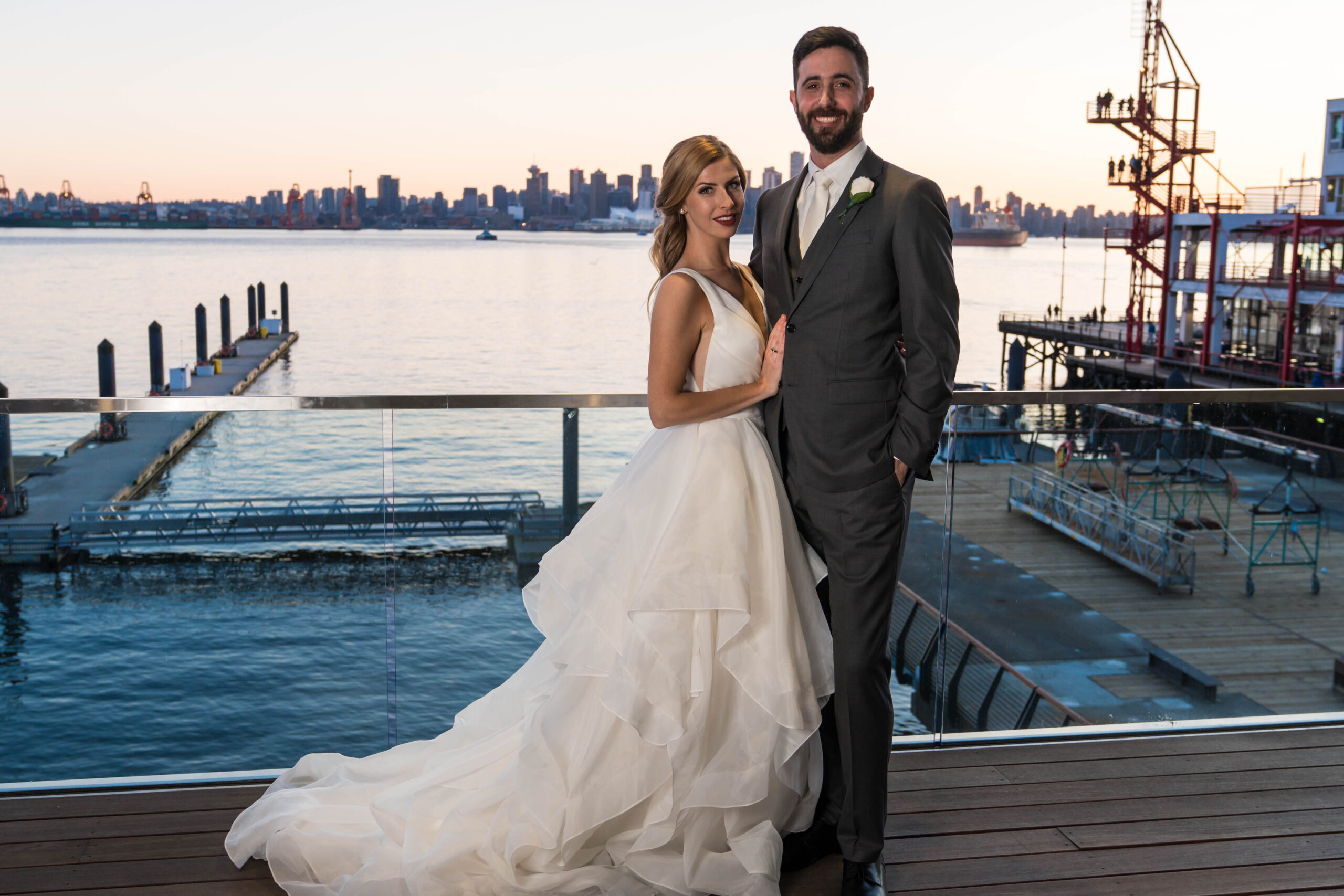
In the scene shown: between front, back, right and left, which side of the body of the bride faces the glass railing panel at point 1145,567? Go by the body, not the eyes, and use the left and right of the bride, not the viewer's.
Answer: left

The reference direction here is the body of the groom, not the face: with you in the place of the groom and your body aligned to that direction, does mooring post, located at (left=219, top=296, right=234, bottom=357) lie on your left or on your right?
on your right

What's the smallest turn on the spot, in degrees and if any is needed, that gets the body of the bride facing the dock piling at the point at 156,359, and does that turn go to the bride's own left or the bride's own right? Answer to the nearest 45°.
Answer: approximately 135° to the bride's own left

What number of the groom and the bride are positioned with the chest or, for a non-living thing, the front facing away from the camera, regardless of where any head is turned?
0

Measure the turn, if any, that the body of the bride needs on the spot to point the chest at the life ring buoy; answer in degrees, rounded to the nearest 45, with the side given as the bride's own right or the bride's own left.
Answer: approximately 90° to the bride's own left

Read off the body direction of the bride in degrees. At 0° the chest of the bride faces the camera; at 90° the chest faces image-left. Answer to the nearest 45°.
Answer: approximately 315°

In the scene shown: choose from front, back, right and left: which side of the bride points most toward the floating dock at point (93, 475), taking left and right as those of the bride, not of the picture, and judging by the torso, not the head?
back
